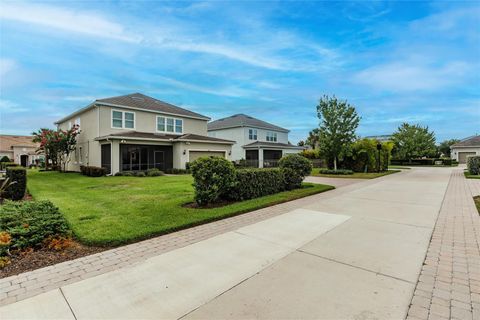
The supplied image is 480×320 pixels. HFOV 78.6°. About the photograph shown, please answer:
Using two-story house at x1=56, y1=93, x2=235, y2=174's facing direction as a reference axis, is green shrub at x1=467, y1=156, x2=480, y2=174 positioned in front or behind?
in front

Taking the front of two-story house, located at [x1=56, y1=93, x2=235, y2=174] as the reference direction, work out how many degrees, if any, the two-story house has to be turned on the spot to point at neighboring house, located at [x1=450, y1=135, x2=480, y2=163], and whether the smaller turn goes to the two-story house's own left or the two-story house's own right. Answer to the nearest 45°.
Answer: approximately 45° to the two-story house's own left

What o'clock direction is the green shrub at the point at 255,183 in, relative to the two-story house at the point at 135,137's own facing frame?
The green shrub is roughly at 1 o'clock from the two-story house.

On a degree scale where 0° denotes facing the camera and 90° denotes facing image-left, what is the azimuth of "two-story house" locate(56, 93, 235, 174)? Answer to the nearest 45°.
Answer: approximately 315°

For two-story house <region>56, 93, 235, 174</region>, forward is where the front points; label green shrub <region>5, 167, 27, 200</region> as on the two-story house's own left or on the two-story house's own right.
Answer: on the two-story house's own right

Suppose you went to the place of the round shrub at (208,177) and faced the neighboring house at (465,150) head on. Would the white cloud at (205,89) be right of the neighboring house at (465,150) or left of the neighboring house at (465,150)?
left

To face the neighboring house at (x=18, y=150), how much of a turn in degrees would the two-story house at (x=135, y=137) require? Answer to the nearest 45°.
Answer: approximately 180°

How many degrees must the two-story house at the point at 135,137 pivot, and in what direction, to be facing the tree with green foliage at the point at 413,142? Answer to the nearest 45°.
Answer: approximately 45° to its left

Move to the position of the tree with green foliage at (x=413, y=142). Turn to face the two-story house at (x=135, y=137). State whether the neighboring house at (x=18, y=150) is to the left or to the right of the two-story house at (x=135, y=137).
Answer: right

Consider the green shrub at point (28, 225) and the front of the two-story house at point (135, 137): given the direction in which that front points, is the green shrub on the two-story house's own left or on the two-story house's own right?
on the two-story house's own right

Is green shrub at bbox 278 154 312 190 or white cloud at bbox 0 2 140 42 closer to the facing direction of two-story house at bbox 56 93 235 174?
the green shrub
